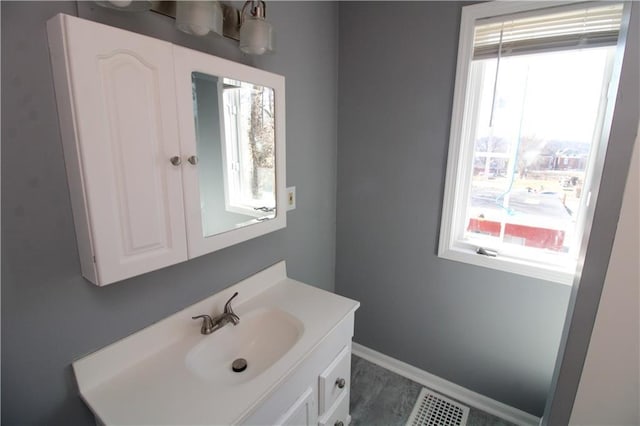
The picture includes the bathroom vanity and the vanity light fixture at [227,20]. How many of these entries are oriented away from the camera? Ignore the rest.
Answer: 0

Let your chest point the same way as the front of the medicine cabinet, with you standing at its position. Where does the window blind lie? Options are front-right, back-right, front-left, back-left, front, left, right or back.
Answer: front-left

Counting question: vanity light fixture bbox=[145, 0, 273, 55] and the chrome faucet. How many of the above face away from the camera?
0

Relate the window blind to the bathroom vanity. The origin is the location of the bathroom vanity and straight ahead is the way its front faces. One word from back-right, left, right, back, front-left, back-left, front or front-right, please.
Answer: front-left

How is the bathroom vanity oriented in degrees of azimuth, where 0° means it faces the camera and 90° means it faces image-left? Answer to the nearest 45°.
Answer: approximately 315°

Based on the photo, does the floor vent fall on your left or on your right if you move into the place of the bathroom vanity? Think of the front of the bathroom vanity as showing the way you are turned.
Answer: on your left
